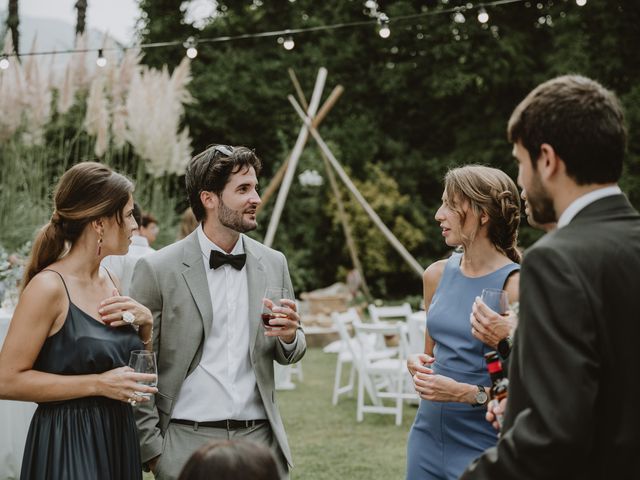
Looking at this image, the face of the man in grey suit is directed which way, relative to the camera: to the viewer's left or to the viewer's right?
to the viewer's right

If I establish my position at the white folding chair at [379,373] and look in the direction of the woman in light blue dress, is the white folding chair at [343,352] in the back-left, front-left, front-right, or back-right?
back-right

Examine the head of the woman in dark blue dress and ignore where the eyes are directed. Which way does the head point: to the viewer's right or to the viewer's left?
to the viewer's right

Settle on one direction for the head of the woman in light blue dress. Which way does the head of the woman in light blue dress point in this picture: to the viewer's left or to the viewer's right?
to the viewer's left

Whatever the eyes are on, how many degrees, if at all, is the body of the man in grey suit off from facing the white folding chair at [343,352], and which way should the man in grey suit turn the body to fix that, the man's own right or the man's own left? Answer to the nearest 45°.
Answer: approximately 135° to the man's own left

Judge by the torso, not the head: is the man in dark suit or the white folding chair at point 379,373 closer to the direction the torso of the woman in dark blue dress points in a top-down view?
the man in dark suit

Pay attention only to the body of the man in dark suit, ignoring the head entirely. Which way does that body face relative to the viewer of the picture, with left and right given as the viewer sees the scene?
facing away from the viewer and to the left of the viewer

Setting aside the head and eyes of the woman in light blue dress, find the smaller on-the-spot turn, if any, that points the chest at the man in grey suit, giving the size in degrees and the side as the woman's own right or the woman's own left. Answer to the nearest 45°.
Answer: approximately 45° to the woman's own right
